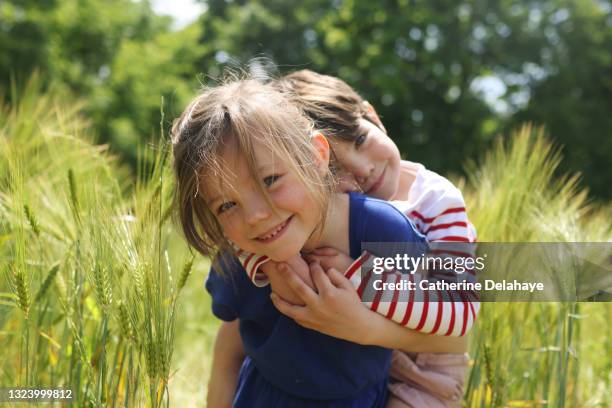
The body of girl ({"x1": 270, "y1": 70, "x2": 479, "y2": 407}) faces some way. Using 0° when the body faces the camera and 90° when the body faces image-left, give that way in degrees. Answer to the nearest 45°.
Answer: approximately 45°
